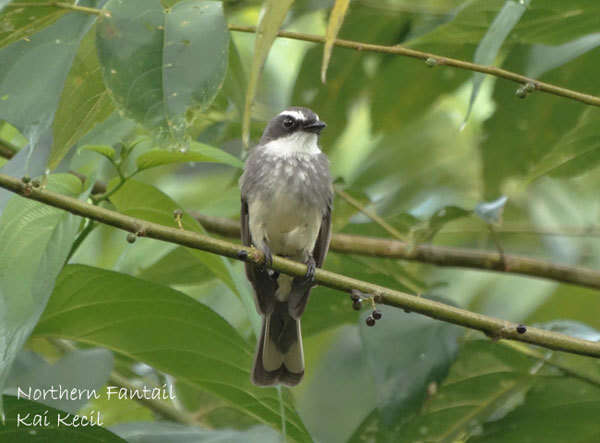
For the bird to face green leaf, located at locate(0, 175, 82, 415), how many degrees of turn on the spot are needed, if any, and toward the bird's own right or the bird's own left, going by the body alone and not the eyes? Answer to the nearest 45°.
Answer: approximately 45° to the bird's own right

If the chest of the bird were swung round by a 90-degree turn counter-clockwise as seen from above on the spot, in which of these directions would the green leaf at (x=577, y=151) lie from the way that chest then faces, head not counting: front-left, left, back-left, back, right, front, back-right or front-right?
front-left

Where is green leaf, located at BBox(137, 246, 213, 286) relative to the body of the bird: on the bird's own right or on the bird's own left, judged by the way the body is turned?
on the bird's own right

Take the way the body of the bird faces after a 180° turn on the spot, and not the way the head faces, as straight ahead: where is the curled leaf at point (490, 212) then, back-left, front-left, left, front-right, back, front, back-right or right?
front-right

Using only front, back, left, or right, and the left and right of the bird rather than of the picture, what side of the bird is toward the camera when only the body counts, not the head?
front
